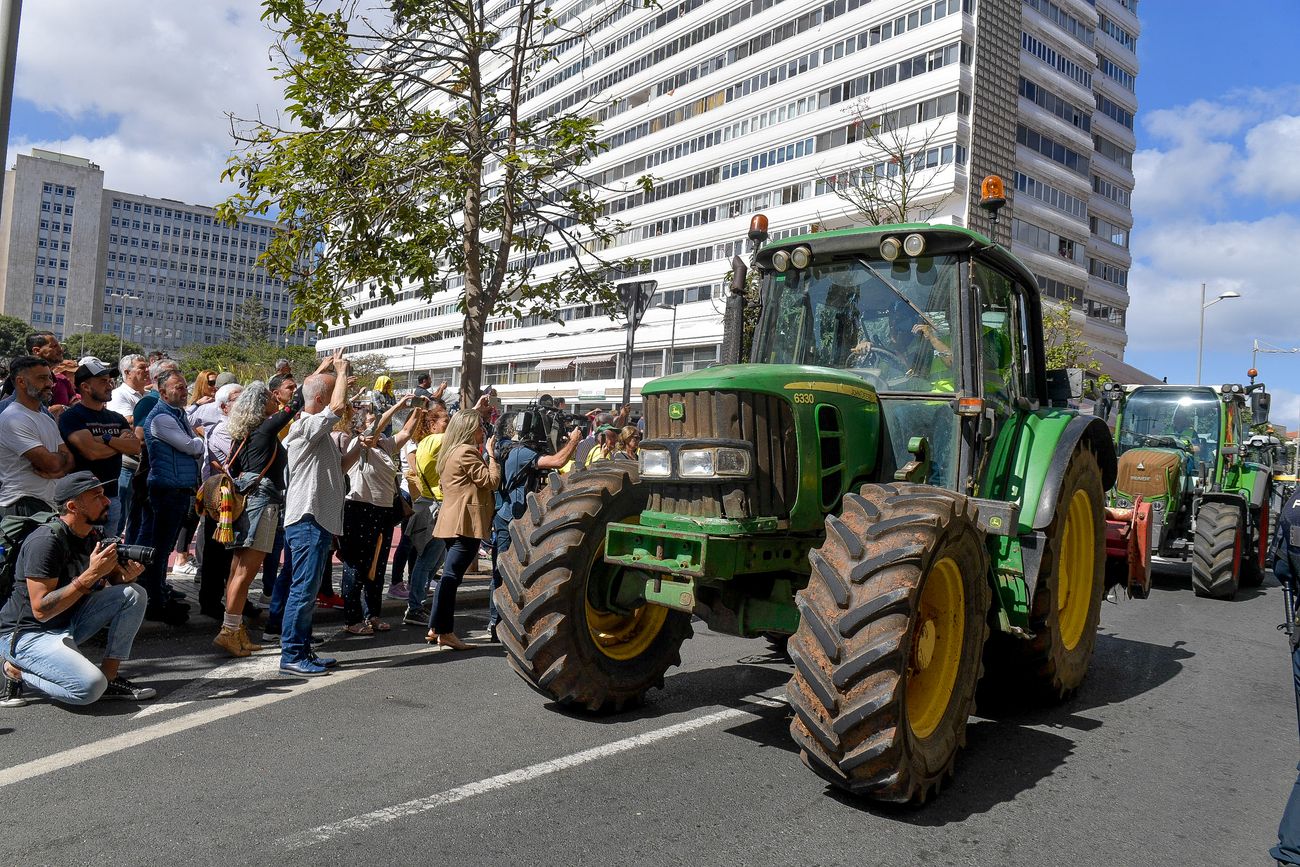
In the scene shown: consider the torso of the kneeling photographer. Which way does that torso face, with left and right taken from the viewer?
facing to the right of the viewer

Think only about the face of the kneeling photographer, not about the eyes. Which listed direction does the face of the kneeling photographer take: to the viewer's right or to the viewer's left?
to the viewer's right

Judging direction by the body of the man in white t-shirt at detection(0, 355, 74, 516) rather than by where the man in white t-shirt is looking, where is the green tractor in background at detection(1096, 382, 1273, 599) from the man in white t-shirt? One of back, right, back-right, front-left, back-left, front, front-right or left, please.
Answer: front-left

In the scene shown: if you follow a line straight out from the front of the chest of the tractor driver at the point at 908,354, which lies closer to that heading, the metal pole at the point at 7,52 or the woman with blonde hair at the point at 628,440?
the metal pole

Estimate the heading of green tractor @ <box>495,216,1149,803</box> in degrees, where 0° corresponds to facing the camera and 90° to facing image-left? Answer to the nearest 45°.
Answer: approximately 45°

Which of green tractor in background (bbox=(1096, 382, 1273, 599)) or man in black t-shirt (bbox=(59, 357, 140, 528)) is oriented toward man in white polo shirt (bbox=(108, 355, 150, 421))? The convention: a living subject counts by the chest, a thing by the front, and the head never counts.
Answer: the green tractor in background

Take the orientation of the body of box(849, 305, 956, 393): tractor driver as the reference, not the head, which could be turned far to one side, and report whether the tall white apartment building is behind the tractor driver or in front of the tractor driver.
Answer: behind

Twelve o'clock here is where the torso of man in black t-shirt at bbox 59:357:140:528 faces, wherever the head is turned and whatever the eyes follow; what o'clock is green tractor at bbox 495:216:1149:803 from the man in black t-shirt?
The green tractor is roughly at 12 o'clock from the man in black t-shirt.

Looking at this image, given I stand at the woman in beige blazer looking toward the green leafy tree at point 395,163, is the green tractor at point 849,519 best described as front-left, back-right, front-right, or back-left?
back-right

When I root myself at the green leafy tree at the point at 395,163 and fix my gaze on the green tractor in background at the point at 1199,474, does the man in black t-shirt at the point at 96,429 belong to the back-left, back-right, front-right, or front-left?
back-right

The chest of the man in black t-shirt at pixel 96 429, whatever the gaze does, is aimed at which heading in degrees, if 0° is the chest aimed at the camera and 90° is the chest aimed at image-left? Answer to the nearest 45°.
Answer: approximately 315°

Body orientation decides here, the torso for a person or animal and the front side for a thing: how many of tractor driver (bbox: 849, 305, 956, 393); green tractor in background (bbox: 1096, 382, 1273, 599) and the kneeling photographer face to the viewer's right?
1

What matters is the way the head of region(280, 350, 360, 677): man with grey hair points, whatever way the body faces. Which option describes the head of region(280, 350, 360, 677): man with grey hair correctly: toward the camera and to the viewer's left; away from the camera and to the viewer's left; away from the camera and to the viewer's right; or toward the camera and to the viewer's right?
away from the camera and to the viewer's right
